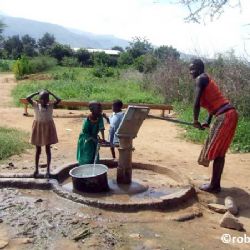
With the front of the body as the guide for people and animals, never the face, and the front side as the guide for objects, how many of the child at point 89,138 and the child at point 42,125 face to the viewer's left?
0

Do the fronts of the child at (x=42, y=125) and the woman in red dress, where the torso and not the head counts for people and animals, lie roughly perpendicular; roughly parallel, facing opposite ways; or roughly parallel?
roughly perpendicular

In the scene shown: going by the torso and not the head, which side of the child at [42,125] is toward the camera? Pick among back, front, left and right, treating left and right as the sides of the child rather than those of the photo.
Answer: front

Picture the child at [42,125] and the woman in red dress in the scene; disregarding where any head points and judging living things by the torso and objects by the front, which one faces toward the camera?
the child

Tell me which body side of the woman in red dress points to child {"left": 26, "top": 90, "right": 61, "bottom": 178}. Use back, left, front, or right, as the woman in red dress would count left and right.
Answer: front

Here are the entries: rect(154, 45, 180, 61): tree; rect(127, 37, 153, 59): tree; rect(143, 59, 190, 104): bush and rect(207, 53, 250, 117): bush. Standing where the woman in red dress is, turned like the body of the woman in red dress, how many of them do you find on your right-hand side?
4

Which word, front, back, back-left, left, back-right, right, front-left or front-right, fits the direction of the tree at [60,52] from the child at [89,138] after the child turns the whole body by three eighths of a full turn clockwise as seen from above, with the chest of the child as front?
right

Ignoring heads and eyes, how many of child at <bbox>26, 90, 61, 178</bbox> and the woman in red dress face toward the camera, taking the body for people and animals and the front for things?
1

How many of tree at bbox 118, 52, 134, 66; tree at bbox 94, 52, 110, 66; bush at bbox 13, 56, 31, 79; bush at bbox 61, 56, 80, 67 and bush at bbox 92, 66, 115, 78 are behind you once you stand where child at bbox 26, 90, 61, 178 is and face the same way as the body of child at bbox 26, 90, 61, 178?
5

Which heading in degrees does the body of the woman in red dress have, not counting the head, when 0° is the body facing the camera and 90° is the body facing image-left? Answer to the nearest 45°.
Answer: approximately 90°

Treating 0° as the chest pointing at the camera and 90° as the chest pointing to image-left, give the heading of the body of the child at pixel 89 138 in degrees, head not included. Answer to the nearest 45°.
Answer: approximately 315°

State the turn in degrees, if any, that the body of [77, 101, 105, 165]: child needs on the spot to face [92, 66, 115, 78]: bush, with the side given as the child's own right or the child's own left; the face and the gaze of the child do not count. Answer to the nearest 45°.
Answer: approximately 135° to the child's own left

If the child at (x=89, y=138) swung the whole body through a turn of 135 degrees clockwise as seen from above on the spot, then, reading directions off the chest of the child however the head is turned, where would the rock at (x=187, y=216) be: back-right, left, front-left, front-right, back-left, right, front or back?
back-left
